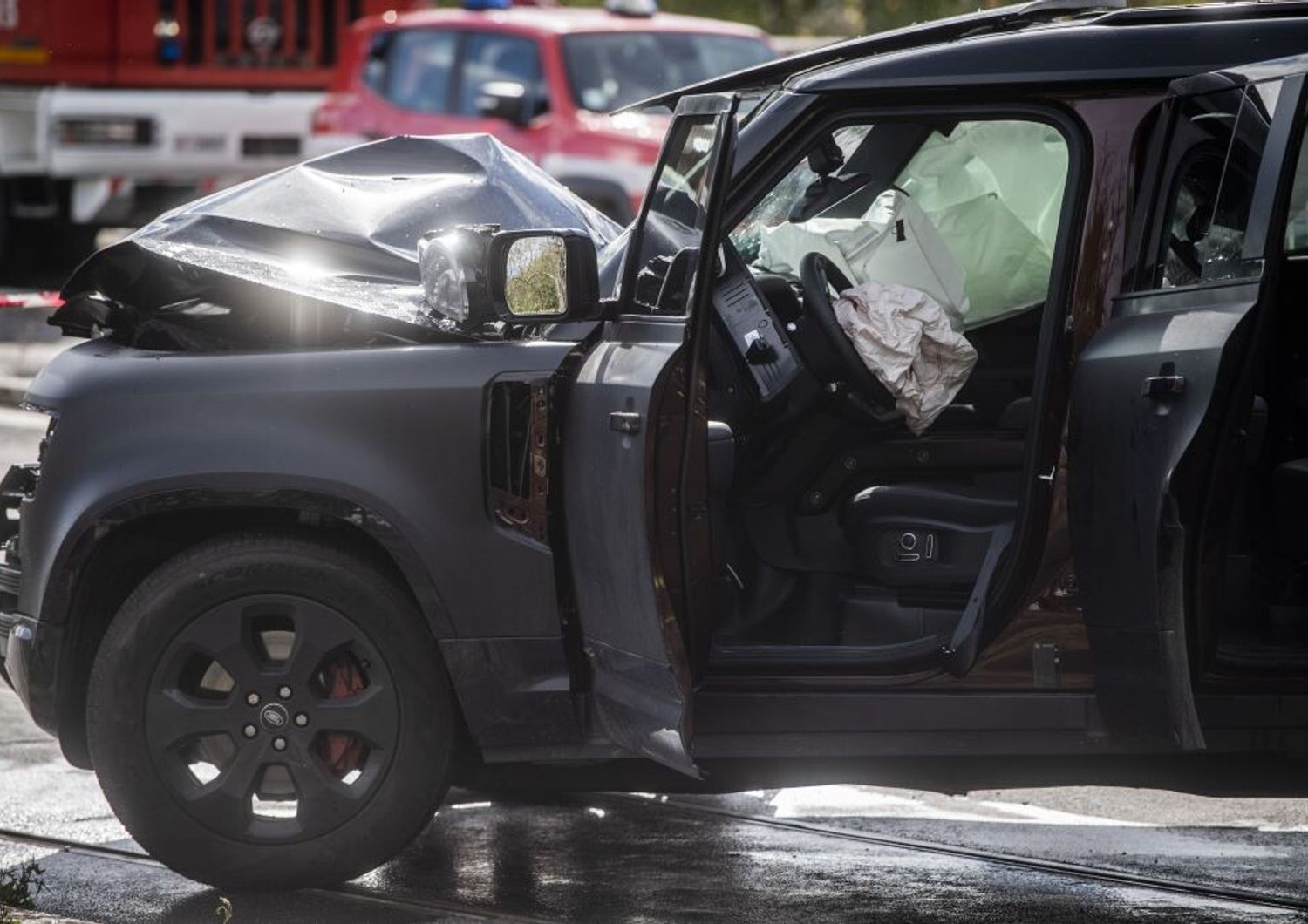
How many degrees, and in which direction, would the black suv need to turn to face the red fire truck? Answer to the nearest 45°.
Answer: approximately 90° to its right

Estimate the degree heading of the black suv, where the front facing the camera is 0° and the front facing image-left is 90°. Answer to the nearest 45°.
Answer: approximately 90°

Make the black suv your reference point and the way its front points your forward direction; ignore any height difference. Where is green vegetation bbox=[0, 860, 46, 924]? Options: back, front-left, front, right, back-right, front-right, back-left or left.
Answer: front
